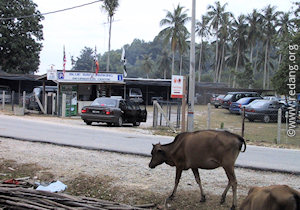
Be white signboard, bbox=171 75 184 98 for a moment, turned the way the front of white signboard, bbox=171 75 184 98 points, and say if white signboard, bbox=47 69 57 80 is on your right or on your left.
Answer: on your right

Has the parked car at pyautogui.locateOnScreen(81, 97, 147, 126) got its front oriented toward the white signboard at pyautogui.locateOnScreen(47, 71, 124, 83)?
no

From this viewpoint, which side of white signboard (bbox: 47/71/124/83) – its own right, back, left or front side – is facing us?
front

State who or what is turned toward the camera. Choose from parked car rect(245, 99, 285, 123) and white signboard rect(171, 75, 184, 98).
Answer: the white signboard

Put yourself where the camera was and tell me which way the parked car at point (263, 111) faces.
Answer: facing away from the viewer and to the right of the viewer

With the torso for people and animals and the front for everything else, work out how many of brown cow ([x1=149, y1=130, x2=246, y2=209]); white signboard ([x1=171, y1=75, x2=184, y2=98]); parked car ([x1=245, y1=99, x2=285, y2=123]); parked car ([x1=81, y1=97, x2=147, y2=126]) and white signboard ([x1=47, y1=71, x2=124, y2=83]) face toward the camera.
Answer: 2

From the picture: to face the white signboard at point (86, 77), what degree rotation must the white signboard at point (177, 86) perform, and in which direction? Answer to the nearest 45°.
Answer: approximately 135° to its right

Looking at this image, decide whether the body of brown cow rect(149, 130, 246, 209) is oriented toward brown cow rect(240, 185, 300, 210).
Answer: no

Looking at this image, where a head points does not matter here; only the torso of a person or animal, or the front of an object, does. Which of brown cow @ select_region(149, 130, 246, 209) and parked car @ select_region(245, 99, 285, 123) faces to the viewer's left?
the brown cow

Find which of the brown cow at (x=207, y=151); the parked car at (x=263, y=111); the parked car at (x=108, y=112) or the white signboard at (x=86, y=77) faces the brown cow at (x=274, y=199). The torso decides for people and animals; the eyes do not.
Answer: the white signboard

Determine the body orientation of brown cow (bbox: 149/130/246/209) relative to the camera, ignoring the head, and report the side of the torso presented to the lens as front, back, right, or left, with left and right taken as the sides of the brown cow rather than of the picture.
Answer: left

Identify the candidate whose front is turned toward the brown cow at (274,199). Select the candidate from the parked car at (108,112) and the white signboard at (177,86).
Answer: the white signboard

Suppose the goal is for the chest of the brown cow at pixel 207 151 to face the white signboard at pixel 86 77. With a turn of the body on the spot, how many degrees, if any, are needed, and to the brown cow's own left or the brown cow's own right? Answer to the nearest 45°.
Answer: approximately 45° to the brown cow's own right

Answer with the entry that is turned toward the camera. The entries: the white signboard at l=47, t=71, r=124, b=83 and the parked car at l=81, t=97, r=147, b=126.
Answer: the white signboard
